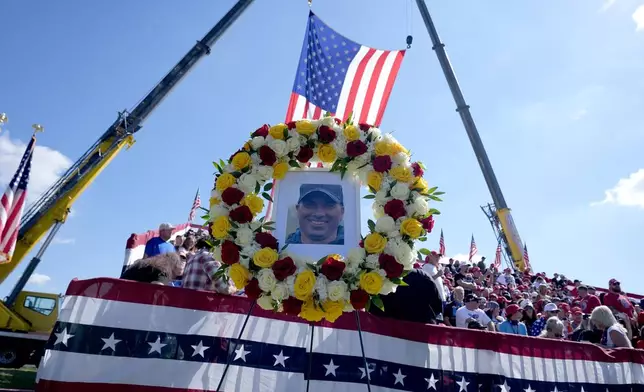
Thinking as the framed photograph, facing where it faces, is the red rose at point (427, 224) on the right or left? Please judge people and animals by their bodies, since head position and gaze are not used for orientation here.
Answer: on its left

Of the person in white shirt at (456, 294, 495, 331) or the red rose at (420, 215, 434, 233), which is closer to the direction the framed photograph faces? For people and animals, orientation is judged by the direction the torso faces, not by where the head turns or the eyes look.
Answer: the red rose

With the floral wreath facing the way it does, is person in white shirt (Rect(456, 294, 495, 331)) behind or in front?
behind

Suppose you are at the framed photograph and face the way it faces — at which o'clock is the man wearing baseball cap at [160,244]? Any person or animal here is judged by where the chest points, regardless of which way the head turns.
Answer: The man wearing baseball cap is roughly at 5 o'clock from the framed photograph.

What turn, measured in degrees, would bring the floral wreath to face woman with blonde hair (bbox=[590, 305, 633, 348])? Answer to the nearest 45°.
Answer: approximately 135° to its left

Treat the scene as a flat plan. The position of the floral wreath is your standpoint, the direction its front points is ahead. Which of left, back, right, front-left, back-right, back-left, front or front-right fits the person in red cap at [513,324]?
back-left

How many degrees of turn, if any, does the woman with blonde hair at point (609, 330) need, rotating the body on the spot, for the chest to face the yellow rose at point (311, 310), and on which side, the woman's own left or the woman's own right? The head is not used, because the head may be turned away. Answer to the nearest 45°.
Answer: approximately 45° to the woman's own left

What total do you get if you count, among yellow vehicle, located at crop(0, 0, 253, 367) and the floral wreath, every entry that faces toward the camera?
1
